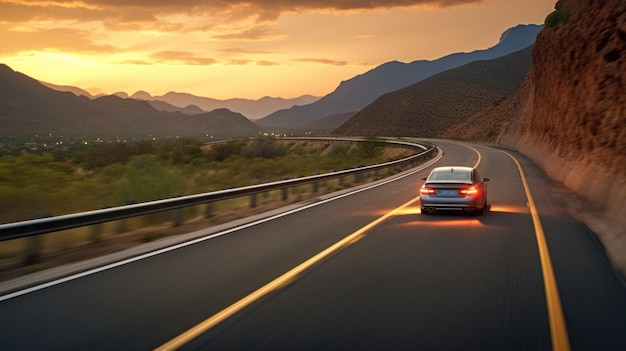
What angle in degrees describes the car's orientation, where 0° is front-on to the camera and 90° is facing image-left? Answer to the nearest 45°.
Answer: approximately 180°

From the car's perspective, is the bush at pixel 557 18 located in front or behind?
in front
